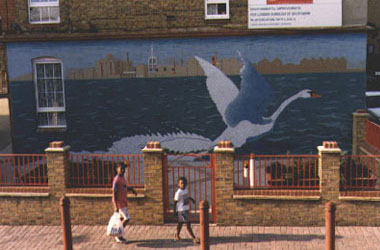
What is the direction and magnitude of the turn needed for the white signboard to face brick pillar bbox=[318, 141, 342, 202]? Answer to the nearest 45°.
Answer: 0° — it already faces it

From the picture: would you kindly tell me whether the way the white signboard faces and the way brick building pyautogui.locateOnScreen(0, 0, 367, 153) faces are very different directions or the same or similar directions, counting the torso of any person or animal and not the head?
same or similar directions

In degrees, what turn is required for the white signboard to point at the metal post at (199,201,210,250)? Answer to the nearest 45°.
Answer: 0° — it already faces it

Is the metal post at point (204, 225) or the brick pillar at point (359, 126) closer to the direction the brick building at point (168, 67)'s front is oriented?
the metal post

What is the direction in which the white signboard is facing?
toward the camera

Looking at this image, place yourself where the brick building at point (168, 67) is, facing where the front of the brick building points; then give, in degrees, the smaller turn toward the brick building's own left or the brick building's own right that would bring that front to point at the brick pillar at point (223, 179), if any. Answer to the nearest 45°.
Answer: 0° — it already faces it

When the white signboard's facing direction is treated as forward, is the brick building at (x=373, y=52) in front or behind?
behind

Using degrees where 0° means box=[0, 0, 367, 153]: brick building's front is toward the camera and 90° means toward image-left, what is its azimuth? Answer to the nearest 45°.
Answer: approximately 0°

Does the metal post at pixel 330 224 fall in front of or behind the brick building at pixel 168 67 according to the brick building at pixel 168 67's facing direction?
in front

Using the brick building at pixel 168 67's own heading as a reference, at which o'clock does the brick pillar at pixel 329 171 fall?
The brick pillar is roughly at 11 o'clock from the brick building.

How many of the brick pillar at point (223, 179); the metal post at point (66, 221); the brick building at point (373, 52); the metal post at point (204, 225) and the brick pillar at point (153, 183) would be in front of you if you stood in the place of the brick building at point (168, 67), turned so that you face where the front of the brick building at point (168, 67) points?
4

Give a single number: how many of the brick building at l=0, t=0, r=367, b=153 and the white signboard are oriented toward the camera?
2

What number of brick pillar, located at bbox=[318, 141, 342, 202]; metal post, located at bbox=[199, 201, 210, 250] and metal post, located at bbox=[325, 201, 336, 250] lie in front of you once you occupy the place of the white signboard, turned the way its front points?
3

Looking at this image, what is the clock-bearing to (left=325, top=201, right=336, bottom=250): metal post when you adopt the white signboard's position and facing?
The metal post is roughly at 12 o'clock from the white signboard.
